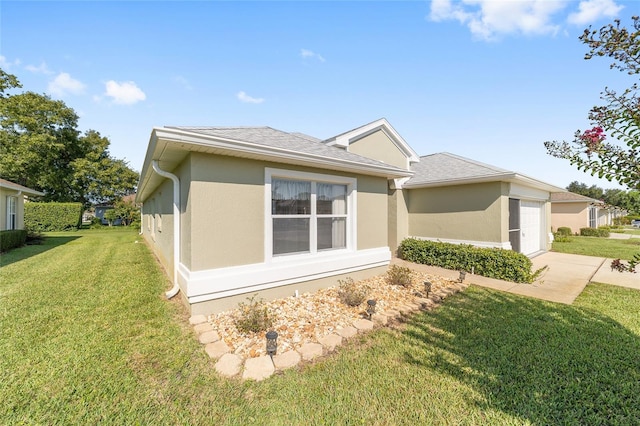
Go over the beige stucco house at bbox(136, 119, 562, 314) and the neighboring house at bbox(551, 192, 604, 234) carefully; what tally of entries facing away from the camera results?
0

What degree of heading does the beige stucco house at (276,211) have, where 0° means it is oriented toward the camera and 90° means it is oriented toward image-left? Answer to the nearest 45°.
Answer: approximately 315°

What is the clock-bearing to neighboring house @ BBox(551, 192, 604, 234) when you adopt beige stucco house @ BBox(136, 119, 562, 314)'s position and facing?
The neighboring house is roughly at 9 o'clock from the beige stucco house.

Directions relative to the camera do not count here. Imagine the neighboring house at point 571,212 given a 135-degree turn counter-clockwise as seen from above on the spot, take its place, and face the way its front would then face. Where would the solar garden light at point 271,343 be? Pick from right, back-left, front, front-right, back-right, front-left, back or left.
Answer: back-left

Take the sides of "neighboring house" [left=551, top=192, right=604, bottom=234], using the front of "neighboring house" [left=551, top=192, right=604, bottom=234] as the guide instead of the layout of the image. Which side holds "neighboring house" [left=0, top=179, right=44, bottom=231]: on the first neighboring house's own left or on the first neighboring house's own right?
on the first neighboring house's own right

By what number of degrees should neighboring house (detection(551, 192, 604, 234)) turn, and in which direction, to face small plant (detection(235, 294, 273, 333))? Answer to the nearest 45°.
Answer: approximately 90° to its right

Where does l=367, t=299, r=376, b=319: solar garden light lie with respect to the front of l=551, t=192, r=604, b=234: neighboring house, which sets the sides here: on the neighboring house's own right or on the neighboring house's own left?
on the neighboring house's own right

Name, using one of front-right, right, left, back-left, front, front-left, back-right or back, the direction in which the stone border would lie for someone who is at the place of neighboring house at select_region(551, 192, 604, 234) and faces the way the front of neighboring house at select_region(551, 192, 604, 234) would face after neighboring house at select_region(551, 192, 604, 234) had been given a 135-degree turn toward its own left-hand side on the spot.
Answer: back-left

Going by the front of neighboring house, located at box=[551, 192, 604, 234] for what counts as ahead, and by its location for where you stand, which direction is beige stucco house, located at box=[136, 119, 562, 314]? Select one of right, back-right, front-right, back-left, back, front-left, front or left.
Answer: right

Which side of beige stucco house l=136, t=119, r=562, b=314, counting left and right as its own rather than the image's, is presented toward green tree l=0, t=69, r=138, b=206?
back
